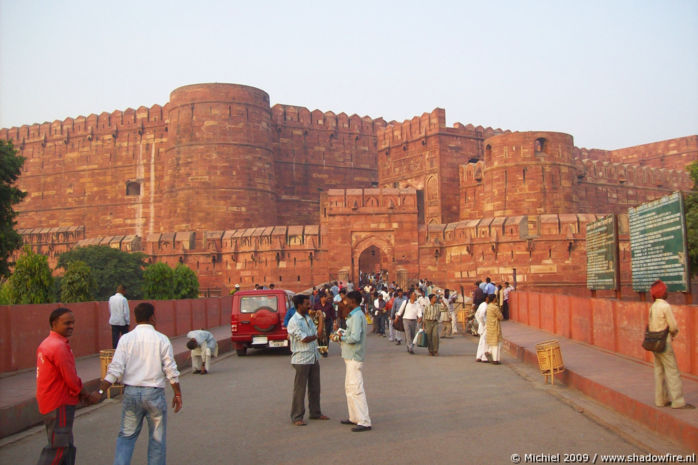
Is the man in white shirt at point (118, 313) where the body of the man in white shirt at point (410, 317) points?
no

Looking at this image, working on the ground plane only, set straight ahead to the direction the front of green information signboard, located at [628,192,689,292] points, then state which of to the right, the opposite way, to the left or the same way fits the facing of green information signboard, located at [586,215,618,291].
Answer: the same way

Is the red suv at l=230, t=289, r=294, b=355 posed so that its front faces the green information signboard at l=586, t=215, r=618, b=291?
no

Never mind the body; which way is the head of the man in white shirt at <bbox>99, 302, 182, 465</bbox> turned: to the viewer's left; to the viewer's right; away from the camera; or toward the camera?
away from the camera

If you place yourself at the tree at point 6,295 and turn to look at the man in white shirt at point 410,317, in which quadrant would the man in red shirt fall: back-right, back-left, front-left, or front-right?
front-right

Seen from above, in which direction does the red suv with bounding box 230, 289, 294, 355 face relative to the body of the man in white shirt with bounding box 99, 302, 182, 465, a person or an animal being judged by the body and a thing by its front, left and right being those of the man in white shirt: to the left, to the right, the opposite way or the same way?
the same way

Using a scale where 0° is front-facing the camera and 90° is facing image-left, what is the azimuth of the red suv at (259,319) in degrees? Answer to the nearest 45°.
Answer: approximately 180°

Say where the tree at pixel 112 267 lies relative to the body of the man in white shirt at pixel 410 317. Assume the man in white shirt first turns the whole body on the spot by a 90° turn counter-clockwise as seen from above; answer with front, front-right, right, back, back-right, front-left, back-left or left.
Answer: back-left

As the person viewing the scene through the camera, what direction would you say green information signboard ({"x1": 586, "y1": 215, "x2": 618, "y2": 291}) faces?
facing the viewer and to the left of the viewer

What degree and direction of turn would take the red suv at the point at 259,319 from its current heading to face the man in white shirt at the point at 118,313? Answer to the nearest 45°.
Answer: approximately 135° to its left

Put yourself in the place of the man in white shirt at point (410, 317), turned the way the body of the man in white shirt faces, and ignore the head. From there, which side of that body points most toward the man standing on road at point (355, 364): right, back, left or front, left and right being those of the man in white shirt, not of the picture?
front

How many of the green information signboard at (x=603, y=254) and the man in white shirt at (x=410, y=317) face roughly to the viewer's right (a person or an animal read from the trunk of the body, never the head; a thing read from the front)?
0

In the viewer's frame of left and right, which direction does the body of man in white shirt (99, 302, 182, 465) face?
facing away from the viewer

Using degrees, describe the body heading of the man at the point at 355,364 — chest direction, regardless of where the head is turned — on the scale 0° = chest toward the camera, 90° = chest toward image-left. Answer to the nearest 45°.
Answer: approximately 90°

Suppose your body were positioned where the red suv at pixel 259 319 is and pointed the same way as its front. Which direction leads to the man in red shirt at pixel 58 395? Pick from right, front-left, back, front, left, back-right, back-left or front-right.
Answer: back
